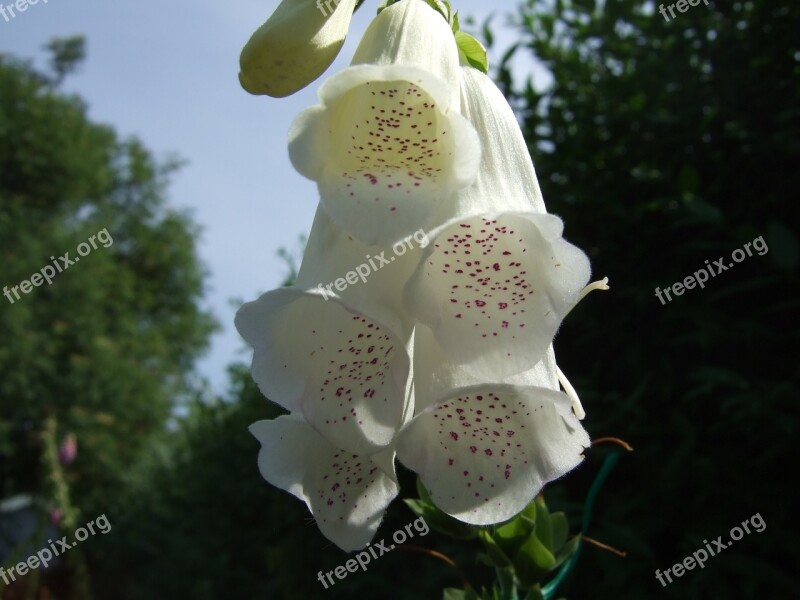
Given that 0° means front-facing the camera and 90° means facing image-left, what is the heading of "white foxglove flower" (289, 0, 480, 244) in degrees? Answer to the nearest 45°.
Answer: approximately 0°

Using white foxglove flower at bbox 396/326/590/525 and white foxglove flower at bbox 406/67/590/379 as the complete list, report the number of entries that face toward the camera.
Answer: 2

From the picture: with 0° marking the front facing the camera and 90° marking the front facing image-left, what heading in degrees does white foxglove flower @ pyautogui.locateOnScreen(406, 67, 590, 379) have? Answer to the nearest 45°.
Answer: approximately 0°

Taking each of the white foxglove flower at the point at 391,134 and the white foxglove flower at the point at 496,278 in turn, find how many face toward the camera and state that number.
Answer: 2
